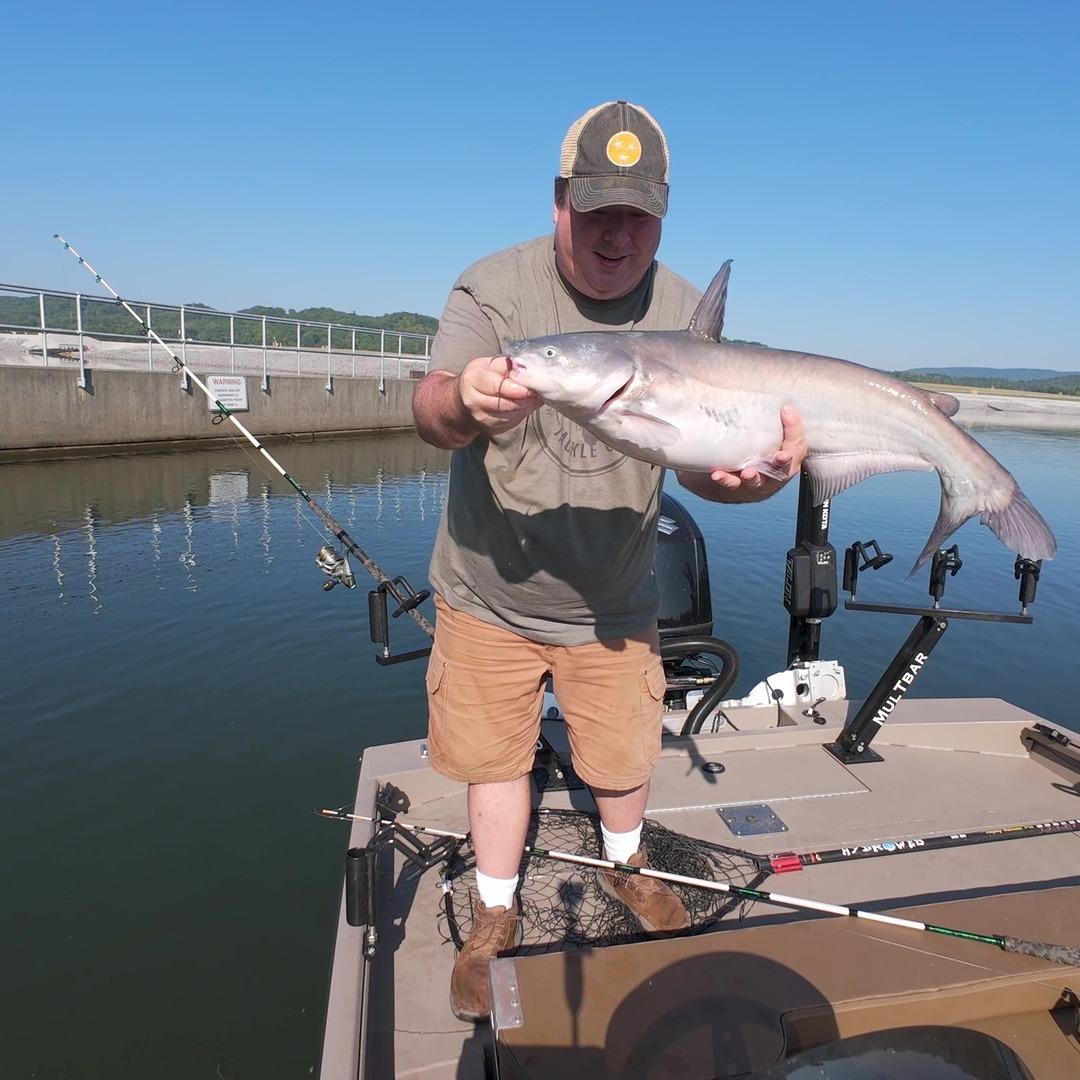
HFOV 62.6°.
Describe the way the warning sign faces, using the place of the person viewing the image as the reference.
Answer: facing the viewer

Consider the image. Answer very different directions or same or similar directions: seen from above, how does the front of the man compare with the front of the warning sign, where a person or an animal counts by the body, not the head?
same or similar directions

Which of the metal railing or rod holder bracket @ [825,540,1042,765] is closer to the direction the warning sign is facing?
the rod holder bracket

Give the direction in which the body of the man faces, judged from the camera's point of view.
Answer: toward the camera

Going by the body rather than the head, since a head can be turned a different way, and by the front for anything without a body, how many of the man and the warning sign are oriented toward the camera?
2

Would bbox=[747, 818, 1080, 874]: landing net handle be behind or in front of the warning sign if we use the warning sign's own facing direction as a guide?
in front

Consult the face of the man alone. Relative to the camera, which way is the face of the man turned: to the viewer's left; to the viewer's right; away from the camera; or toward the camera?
toward the camera

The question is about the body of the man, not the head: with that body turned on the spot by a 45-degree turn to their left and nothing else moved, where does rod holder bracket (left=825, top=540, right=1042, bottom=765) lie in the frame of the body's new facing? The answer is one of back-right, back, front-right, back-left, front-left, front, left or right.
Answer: left

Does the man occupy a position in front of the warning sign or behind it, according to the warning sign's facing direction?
in front

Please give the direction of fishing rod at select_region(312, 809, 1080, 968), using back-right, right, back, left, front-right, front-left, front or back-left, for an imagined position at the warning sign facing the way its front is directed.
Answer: front

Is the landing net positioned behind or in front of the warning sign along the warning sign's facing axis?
in front

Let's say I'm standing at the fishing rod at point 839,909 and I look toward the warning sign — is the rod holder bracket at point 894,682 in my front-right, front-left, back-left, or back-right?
front-right
